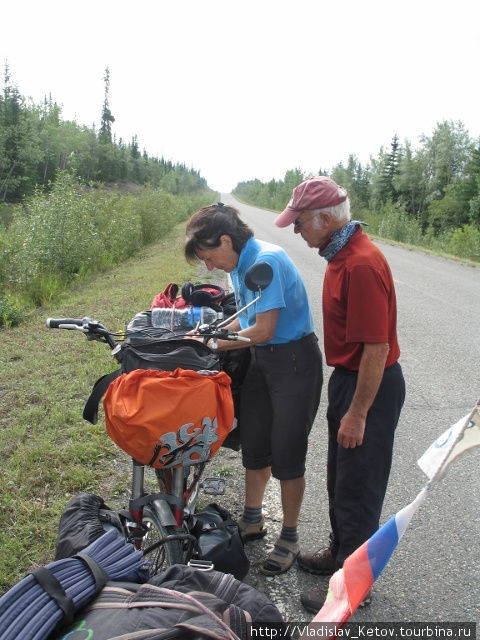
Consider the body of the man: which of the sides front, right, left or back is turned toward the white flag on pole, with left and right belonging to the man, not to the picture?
left

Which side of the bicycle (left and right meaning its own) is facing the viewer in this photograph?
front

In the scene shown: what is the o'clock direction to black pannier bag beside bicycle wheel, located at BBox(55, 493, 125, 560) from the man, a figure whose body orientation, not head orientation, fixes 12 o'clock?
The black pannier bag beside bicycle wheel is roughly at 11 o'clock from the man.

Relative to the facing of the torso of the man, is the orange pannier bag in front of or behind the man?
in front

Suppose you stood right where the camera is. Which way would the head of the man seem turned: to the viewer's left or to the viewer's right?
to the viewer's left

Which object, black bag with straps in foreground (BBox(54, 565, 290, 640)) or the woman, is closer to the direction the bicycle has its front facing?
the black bag with straps in foreground

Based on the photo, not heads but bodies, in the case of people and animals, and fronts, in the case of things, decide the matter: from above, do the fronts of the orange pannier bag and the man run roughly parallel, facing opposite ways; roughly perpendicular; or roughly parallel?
roughly perpendicular

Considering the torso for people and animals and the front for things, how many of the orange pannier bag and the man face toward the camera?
1

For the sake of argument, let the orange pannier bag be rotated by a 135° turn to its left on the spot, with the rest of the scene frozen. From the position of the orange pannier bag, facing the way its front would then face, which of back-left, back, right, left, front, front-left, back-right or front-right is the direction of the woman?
front

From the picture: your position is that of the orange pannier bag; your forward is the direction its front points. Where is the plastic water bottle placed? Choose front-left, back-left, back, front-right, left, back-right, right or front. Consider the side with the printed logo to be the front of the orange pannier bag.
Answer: back

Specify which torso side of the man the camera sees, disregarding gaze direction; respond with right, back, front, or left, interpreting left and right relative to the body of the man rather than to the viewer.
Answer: left
